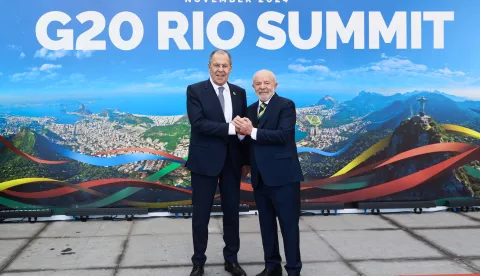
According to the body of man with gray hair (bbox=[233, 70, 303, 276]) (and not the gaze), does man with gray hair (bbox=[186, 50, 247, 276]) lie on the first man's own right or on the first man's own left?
on the first man's own right

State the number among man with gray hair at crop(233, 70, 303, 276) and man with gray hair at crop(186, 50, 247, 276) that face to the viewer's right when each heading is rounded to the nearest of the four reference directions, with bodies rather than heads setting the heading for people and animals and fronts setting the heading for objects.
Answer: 0

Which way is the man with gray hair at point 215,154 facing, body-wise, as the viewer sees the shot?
toward the camera

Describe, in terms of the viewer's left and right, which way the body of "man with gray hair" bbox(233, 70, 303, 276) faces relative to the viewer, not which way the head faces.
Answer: facing the viewer and to the left of the viewer

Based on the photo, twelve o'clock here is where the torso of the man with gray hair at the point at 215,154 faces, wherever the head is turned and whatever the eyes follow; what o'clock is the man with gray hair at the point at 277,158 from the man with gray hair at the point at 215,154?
the man with gray hair at the point at 277,158 is roughly at 10 o'clock from the man with gray hair at the point at 215,154.
